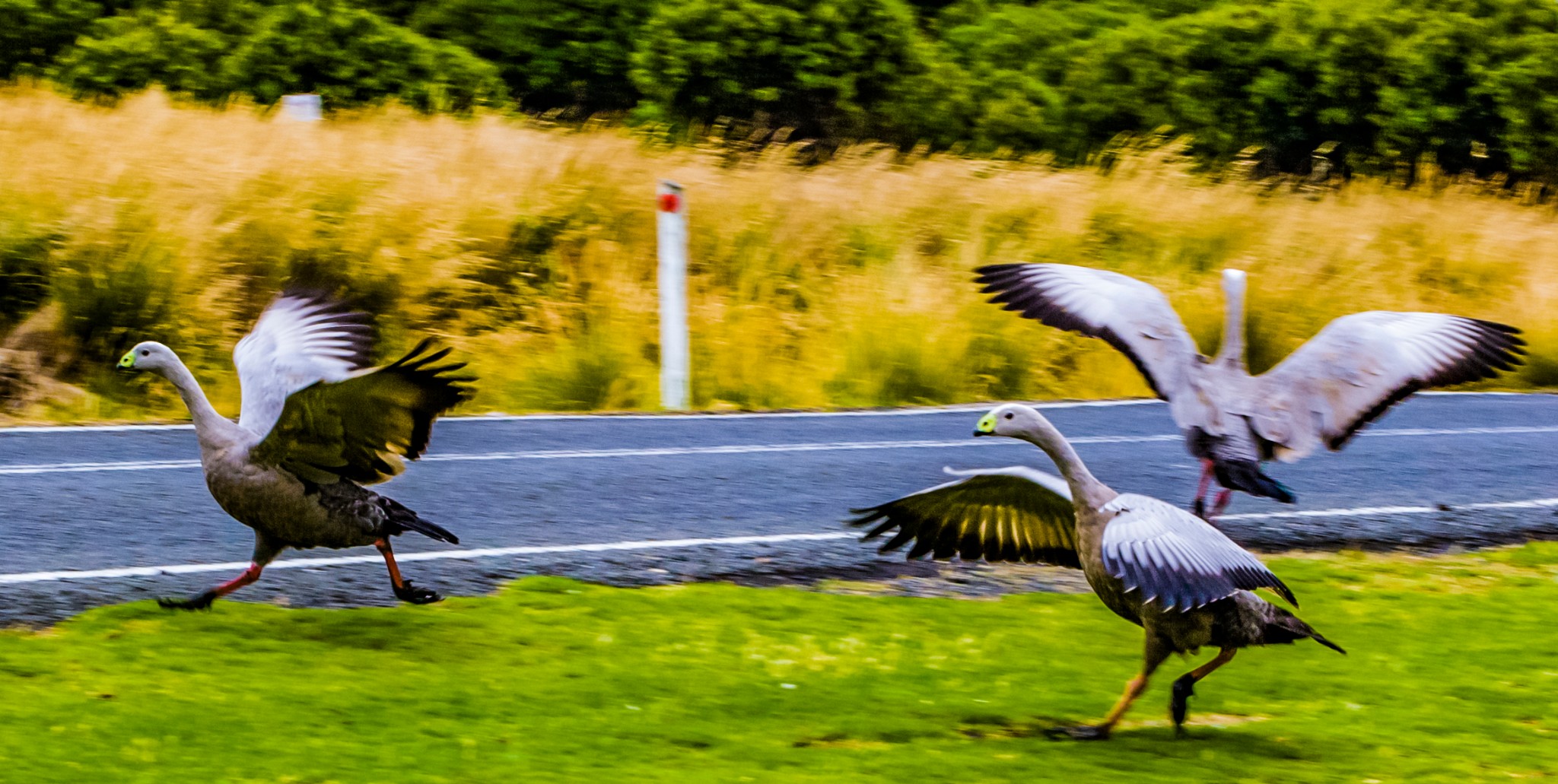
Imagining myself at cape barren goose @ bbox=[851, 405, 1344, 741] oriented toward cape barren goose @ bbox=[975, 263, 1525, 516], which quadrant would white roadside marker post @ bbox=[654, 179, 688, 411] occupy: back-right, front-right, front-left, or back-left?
front-left

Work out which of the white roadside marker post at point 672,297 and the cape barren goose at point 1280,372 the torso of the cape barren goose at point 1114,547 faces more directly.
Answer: the white roadside marker post

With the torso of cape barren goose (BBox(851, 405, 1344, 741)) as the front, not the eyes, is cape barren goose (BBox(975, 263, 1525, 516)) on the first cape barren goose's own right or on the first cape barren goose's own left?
on the first cape barren goose's own right

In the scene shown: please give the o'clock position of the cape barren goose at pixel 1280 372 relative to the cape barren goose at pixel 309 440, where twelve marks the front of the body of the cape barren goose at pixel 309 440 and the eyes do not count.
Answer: the cape barren goose at pixel 1280 372 is roughly at 6 o'clock from the cape barren goose at pixel 309 440.

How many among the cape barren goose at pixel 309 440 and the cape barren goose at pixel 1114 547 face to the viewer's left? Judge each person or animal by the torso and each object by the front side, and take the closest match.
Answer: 2

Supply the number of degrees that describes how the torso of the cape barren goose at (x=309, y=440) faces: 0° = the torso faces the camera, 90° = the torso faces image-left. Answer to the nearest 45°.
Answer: approximately 90°

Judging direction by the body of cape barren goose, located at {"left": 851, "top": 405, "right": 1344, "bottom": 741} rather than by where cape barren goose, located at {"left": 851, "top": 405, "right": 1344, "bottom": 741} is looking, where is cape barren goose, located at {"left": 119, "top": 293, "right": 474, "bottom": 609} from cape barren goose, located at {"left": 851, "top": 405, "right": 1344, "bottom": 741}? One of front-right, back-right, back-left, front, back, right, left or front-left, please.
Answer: front

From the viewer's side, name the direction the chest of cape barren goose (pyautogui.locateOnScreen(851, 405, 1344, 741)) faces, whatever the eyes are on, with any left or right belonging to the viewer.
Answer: facing to the left of the viewer

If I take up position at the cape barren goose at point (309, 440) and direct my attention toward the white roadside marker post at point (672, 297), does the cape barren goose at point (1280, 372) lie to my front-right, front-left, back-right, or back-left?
front-right

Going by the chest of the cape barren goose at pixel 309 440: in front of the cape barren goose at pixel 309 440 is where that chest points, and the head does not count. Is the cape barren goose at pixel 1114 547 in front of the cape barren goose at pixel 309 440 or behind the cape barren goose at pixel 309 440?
behind

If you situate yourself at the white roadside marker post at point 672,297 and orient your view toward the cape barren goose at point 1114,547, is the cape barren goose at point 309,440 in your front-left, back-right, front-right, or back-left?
front-right

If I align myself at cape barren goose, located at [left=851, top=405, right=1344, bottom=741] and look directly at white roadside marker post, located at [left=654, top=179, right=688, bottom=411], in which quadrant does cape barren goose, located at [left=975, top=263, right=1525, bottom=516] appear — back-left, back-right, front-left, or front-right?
front-right

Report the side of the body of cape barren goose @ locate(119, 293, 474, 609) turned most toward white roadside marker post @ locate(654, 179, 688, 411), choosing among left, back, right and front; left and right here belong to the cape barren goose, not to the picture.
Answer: right
